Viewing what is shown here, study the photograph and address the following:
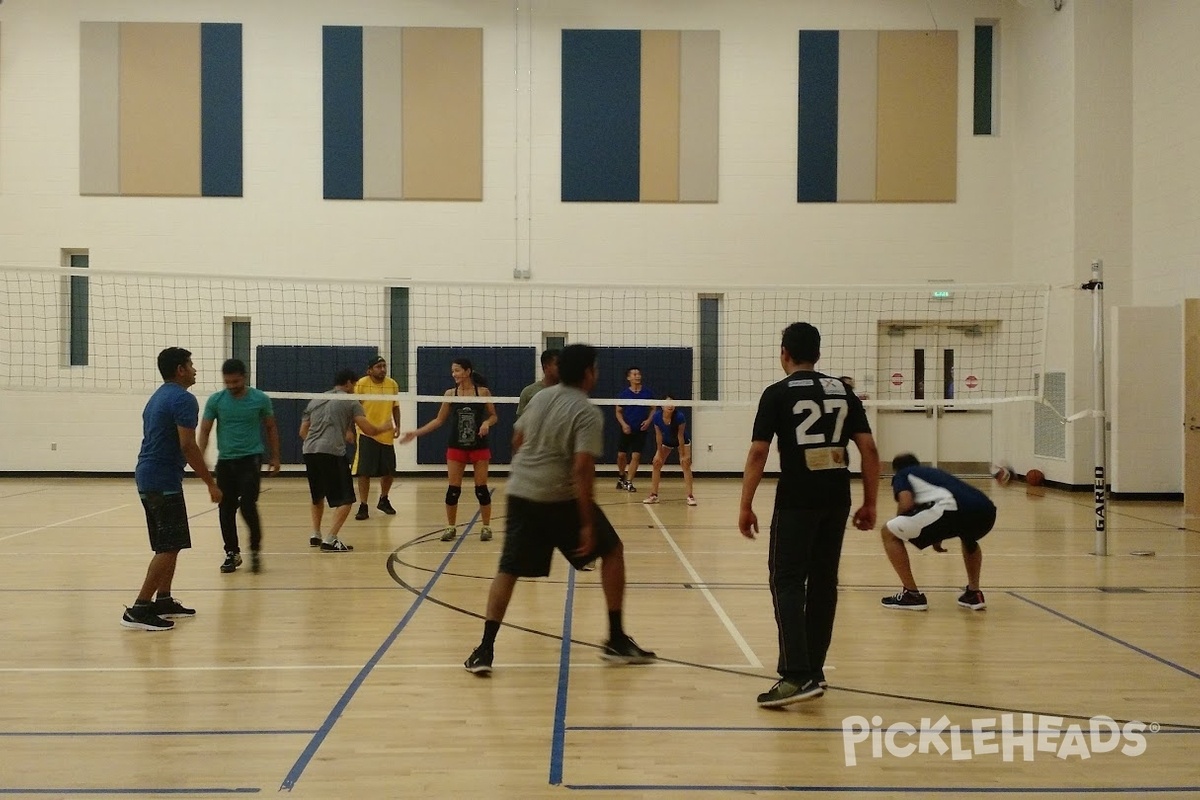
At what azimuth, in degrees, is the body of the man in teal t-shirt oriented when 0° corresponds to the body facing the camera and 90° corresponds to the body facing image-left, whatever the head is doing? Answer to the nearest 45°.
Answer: approximately 0°

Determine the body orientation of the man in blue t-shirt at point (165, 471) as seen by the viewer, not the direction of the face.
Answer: to the viewer's right

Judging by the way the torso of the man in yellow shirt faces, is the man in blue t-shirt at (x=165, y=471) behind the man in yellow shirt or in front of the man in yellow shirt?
in front

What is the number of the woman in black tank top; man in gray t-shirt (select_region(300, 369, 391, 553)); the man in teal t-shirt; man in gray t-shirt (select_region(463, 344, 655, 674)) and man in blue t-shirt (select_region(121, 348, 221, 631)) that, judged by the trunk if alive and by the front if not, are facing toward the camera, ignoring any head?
2

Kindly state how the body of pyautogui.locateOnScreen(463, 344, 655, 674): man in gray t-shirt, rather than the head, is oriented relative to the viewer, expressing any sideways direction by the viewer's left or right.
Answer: facing away from the viewer and to the right of the viewer

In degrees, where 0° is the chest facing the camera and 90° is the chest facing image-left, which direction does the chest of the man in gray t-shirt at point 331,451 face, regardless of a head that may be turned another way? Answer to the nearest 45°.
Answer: approximately 225°

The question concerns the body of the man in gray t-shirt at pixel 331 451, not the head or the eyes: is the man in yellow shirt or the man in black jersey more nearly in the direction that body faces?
the man in yellow shirt

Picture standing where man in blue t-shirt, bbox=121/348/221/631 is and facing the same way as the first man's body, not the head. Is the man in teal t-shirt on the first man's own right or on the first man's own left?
on the first man's own left

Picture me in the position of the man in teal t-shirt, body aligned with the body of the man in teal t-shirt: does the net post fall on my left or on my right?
on my left

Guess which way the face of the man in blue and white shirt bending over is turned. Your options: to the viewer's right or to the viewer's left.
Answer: to the viewer's left

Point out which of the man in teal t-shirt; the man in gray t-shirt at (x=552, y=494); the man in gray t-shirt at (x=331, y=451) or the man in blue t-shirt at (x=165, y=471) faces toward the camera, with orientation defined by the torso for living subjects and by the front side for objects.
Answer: the man in teal t-shirt
